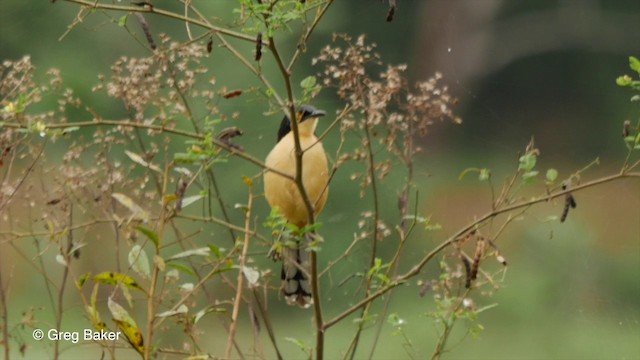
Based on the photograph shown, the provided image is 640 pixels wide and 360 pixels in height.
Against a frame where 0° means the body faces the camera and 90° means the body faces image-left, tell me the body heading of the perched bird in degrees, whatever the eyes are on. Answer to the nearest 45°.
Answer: approximately 315°
